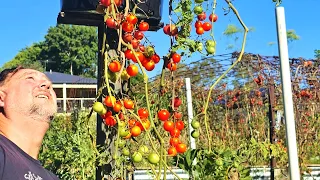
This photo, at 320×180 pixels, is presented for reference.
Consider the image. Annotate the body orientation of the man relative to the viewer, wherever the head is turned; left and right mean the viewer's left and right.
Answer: facing the viewer and to the right of the viewer

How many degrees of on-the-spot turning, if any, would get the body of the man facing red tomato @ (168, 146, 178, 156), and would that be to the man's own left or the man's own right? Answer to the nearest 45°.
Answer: approximately 45° to the man's own left

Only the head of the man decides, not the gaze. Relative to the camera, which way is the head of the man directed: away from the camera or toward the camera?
toward the camera
